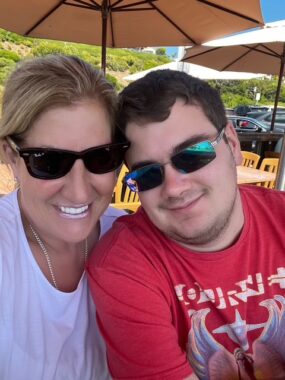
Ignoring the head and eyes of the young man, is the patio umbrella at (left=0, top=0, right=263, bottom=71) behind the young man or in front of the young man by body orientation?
behind

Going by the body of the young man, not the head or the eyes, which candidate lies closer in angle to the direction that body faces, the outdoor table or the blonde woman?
the blonde woman

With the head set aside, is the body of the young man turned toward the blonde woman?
no

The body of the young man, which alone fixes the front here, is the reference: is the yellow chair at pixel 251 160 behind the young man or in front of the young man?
behind

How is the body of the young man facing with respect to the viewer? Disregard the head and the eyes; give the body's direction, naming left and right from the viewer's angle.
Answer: facing the viewer

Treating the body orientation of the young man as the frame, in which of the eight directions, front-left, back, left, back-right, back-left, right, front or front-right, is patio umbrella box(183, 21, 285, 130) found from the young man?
back
